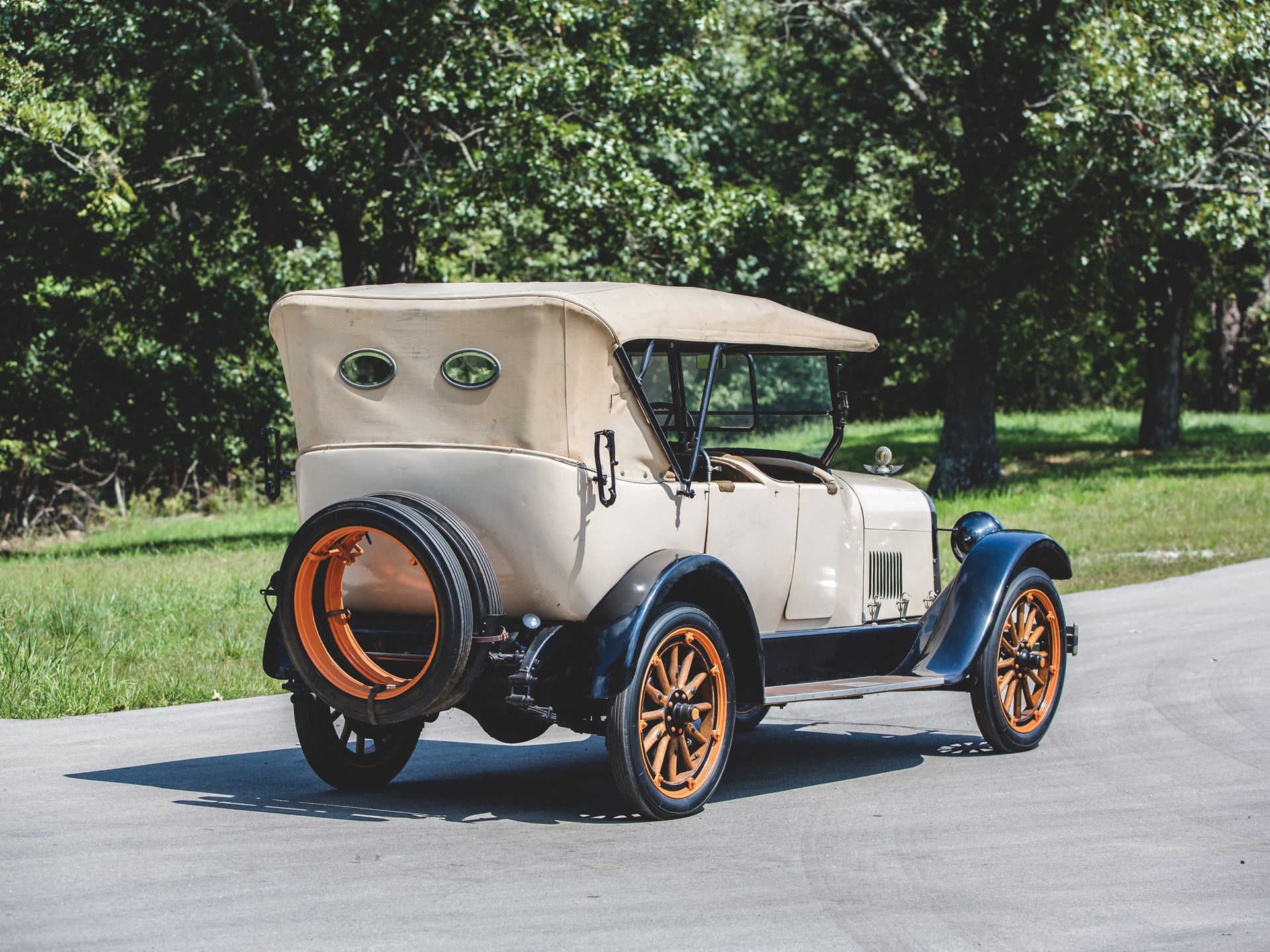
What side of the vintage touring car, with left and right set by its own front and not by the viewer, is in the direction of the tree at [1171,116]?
front

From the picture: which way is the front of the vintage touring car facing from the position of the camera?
facing away from the viewer and to the right of the viewer
